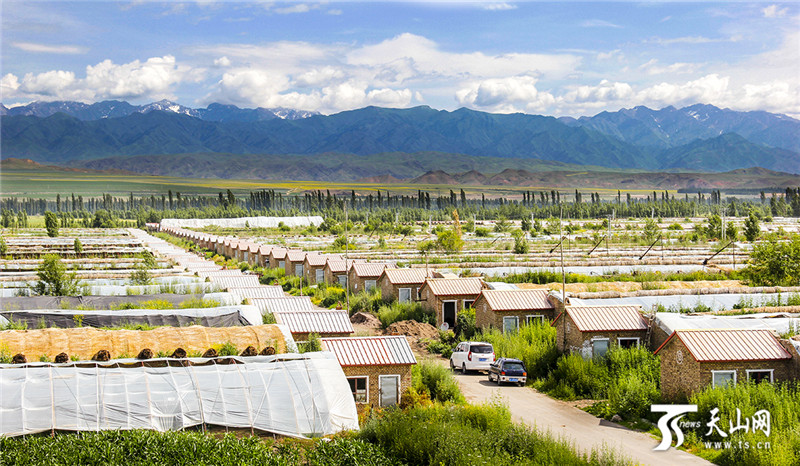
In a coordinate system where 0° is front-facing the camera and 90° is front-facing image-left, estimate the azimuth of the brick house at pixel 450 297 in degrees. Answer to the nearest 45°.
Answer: approximately 315°

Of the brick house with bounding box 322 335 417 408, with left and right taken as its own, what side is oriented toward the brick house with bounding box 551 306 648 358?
left

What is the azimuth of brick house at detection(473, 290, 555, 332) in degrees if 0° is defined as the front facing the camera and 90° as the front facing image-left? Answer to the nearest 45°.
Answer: approximately 315°

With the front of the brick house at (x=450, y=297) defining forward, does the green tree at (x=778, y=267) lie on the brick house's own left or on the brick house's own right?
on the brick house's own left

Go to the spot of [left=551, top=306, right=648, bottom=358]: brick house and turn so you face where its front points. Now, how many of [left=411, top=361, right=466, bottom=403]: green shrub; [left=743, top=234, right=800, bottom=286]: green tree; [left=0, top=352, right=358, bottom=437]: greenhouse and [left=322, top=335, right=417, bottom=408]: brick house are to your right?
3
